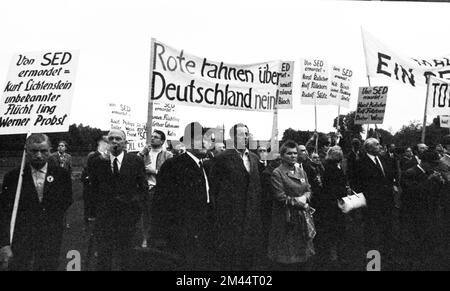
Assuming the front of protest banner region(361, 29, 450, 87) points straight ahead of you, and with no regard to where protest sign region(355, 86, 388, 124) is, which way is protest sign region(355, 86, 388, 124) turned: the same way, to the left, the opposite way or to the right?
the same way

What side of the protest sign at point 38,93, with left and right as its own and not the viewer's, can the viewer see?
front

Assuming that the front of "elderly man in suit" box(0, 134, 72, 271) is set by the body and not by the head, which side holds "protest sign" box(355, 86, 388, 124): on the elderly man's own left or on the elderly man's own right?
on the elderly man's own left

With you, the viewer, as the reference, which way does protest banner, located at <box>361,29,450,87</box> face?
facing the viewer

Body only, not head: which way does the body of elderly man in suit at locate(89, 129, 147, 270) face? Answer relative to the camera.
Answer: toward the camera

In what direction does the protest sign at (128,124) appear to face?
toward the camera

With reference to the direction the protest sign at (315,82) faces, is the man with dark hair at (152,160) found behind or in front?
in front

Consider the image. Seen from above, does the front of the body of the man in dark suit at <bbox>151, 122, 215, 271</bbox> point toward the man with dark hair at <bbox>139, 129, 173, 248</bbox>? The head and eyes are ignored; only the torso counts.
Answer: no

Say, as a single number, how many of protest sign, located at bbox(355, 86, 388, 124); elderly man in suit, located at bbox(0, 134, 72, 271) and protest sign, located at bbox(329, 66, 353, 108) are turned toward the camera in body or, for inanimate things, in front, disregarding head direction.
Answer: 3

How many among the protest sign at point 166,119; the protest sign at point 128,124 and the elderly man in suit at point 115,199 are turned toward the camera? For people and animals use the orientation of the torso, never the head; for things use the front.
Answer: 3

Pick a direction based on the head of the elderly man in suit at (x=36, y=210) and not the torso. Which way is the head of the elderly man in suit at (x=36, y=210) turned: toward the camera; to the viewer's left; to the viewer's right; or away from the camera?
toward the camera

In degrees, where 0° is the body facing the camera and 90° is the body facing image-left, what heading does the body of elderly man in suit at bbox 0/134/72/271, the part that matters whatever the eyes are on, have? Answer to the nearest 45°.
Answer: approximately 0°

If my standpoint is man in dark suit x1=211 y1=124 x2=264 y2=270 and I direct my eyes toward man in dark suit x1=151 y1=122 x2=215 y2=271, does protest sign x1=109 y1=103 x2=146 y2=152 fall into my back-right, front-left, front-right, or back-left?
front-right

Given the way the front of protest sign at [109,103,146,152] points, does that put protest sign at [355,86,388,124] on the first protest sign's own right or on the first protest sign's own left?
on the first protest sign's own left
